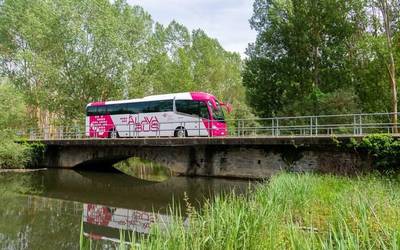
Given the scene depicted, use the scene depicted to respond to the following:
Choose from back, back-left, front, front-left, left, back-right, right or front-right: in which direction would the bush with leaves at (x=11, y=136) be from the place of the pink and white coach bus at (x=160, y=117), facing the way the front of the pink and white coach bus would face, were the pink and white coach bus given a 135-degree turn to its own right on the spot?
front

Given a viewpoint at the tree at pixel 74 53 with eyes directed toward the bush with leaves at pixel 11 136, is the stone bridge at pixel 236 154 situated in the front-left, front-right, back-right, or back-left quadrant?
front-left

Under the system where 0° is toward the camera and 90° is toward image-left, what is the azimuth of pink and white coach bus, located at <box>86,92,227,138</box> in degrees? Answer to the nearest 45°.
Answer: approximately 315°

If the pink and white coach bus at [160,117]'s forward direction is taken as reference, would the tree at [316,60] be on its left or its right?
on its left

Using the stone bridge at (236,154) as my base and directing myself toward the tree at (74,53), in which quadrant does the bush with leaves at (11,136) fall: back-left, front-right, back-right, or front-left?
front-left

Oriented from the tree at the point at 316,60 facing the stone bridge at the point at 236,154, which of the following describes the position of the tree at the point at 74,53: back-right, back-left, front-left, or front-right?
front-right

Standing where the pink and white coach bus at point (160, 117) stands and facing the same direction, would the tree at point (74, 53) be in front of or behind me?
behind
